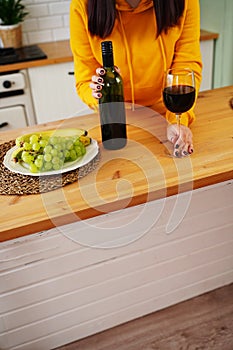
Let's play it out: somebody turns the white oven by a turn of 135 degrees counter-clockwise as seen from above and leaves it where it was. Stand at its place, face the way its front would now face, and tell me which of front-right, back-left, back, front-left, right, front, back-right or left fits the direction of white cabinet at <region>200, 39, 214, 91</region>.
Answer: front-right

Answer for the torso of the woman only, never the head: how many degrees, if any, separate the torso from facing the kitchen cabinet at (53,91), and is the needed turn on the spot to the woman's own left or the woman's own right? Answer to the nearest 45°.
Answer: approximately 135° to the woman's own right

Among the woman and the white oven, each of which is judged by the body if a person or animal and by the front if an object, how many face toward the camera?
2

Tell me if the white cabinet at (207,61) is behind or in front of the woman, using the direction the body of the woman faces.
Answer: behind

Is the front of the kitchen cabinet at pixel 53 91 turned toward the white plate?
yes
